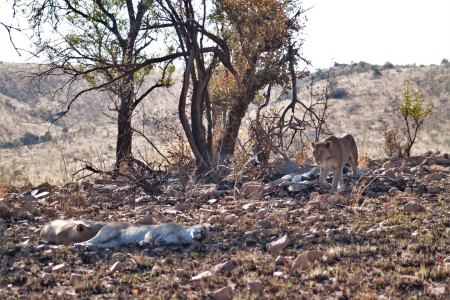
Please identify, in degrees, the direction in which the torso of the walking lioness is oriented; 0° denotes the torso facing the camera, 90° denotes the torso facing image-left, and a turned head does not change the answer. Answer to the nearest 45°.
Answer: approximately 45°

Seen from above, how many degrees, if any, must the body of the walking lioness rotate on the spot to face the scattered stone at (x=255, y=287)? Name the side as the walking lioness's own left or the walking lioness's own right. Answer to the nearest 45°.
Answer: approximately 45° to the walking lioness's own left

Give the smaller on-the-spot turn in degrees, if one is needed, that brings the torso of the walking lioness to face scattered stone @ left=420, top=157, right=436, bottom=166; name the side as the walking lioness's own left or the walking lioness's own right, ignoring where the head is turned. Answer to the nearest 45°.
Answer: approximately 180°

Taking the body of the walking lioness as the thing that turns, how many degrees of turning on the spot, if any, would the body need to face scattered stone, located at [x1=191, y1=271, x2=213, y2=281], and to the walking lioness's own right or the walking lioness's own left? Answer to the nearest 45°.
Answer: approximately 45° to the walking lioness's own left

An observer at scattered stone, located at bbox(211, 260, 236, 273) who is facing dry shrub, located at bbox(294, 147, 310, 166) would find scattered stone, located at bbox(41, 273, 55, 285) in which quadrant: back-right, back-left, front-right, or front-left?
back-left

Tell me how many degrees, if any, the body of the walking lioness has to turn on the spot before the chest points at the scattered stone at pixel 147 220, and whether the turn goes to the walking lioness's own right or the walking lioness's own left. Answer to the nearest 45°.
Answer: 0° — it already faces it
